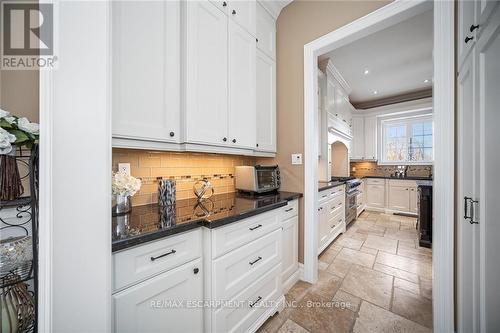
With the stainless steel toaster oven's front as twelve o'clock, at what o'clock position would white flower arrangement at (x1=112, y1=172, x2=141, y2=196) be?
The white flower arrangement is roughly at 3 o'clock from the stainless steel toaster oven.

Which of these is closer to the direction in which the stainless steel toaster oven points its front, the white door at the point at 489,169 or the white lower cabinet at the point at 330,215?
the white door

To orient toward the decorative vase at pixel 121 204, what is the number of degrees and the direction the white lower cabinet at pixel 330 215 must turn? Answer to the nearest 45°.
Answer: approximately 135° to its right

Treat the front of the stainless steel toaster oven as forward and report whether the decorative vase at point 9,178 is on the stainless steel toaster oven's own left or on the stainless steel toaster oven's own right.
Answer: on the stainless steel toaster oven's own right

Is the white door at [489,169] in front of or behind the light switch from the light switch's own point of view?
in front

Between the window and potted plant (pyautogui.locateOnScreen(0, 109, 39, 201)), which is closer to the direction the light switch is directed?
the potted plant

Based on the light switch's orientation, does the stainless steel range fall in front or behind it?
behind

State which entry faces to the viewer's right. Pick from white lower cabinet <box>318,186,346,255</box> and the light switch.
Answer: the white lower cabinet

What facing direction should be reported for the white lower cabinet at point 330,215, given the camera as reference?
facing to the right of the viewer

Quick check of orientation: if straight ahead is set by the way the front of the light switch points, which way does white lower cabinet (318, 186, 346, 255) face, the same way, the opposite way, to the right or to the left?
to the left

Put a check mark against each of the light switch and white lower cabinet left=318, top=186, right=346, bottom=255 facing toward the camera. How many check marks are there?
1

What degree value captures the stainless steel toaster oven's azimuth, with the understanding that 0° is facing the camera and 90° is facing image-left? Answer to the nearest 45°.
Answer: approximately 315°

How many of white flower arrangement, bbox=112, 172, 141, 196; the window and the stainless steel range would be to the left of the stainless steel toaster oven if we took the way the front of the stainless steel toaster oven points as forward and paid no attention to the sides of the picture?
2

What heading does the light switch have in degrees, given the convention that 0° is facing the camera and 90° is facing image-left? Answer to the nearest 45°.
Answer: approximately 0°
